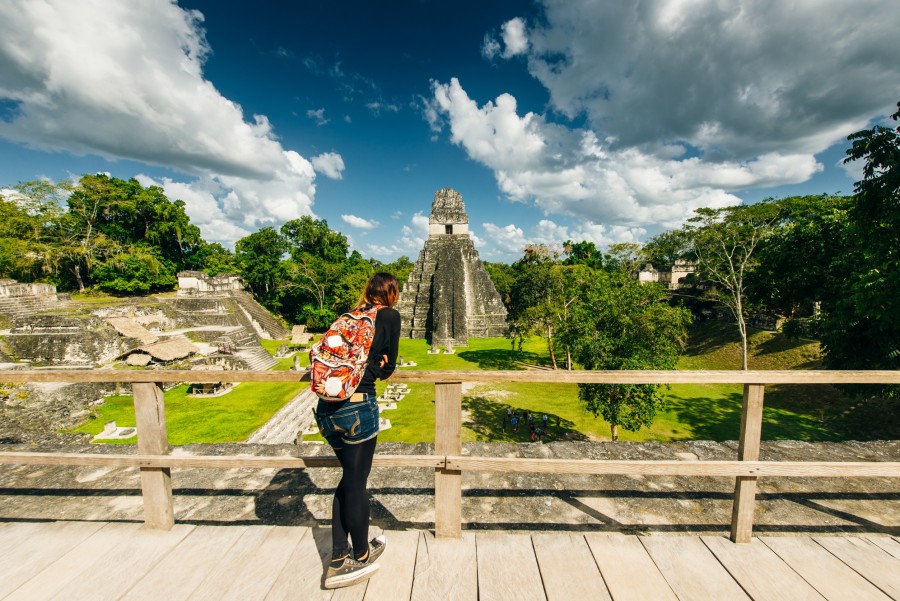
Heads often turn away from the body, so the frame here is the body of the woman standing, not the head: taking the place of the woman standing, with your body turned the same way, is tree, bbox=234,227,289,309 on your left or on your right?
on your left

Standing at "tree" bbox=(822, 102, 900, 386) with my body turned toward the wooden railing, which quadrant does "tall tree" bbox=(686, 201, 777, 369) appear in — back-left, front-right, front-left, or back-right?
back-right

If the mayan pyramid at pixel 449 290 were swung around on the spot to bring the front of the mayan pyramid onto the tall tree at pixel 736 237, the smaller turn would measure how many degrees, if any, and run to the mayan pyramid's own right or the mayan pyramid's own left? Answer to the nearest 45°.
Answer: approximately 45° to the mayan pyramid's own left

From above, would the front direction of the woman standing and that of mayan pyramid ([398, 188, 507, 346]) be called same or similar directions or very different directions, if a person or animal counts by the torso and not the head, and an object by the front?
very different directions

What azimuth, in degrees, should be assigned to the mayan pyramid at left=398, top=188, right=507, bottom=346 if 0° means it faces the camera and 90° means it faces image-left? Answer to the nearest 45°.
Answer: approximately 0°

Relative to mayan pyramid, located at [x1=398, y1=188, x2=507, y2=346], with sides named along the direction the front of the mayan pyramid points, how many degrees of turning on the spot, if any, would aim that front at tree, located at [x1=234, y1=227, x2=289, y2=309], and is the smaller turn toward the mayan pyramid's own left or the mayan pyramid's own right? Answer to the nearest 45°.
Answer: approximately 90° to the mayan pyramid's own right

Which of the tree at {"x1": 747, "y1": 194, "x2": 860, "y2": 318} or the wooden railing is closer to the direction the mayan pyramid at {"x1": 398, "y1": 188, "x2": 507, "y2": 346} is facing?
the wooden railing

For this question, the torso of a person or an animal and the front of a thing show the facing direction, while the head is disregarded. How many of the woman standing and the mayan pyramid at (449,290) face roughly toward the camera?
1

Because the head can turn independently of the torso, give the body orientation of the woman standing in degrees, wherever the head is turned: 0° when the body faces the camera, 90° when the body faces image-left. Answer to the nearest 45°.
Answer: approximately 225°
